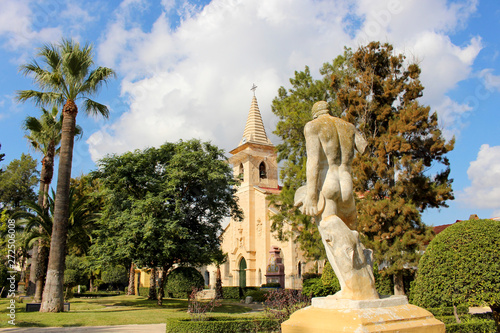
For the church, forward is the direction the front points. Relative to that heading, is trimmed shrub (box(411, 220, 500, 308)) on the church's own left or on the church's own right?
on the church's own left

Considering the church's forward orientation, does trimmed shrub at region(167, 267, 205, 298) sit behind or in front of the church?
in front

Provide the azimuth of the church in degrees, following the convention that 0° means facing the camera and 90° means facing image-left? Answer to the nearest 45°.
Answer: approximately 45°

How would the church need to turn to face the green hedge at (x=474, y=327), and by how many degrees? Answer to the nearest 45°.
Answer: approximately 45° to its left

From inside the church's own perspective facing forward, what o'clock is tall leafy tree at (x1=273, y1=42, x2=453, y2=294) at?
The tall leafy tree is roughly at 10 o'clock from the church.

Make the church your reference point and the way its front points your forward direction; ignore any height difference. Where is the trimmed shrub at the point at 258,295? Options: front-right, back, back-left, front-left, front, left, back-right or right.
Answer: front-left

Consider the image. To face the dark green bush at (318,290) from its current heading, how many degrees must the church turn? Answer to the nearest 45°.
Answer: approximately 45° to its left

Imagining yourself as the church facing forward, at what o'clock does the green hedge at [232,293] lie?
The green hedge is roughly at 11 o'clock from the church.

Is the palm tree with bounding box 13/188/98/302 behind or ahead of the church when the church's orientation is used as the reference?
ahead

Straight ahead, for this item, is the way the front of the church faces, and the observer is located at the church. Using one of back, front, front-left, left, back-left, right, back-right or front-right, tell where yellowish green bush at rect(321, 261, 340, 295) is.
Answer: front-left
